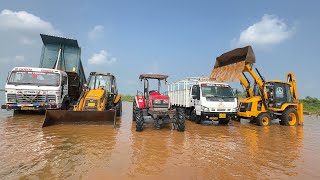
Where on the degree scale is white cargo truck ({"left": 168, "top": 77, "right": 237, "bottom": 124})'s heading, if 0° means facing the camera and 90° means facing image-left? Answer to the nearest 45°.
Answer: approximately 315°

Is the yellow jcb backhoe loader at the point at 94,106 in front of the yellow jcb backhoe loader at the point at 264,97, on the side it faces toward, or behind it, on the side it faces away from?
in front

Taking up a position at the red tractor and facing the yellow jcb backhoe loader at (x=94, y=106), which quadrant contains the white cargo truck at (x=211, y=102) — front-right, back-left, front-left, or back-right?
back-right

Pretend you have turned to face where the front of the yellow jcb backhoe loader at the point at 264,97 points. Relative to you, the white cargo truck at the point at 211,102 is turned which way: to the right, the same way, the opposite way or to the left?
to the left

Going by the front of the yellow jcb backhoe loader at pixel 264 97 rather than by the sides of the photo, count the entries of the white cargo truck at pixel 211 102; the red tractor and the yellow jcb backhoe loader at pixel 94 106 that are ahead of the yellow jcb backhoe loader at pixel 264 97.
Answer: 3

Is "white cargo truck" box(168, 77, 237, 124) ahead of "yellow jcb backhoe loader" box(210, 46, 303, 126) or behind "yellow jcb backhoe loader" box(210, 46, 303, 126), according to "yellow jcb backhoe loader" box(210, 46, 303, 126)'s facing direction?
ahead

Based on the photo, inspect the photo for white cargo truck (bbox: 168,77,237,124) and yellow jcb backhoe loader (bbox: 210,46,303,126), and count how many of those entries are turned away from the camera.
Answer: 0

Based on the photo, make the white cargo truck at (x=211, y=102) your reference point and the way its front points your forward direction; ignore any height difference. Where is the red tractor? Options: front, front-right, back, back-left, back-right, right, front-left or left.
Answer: right

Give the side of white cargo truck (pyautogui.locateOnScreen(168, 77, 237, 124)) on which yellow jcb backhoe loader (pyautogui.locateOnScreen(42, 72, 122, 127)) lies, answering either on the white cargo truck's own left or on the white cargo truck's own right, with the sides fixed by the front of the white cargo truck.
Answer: on the white cargo truck's own right

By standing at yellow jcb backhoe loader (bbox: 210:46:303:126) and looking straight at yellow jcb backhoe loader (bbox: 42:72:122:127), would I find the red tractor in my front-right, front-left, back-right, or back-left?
front-left

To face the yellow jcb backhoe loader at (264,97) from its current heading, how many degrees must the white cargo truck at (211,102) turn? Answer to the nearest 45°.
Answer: approximately 90° to its left

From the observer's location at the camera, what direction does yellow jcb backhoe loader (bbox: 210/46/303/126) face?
facing the viewer and to the left of the viewer

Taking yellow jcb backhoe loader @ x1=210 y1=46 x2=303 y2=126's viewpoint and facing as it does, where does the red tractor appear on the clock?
The red tractor is roughly at 12 o'clock from the yellow jcb backhoe loader.
